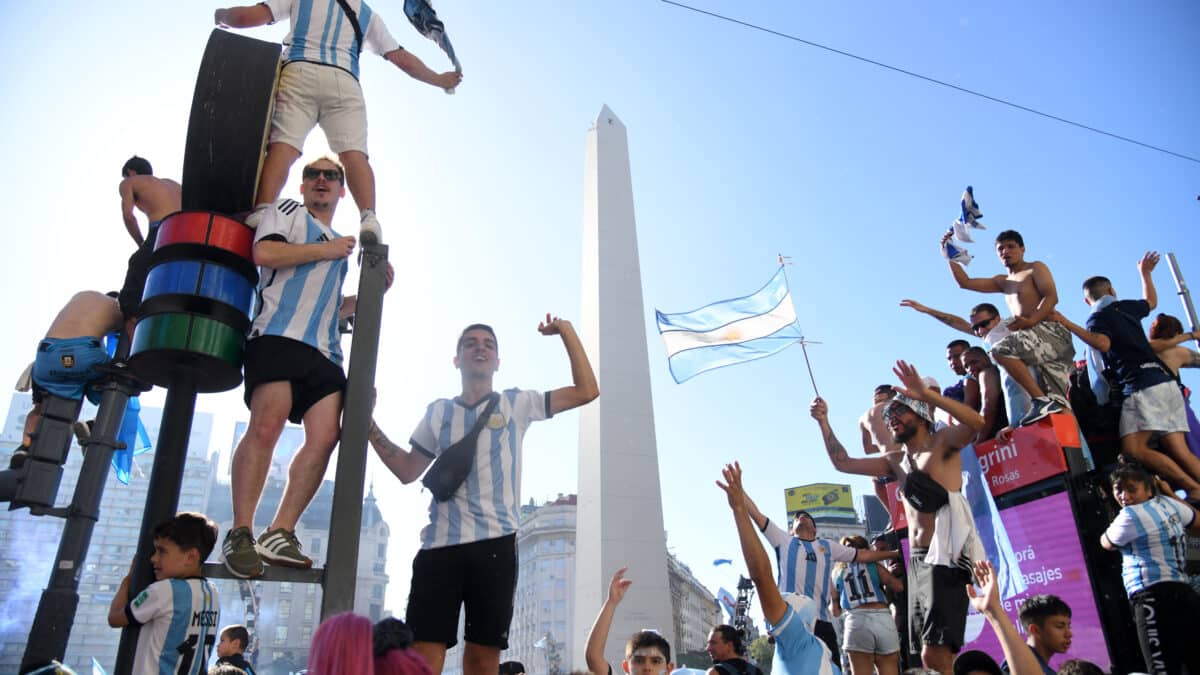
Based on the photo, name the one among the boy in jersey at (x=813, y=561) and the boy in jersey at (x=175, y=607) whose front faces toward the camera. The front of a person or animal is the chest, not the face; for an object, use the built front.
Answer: the boy in jersey at (x=813, y=561)

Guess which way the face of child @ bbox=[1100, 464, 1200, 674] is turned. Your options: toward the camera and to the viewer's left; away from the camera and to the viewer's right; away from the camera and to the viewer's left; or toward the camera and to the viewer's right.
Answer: toward the camera and to the viewer's left

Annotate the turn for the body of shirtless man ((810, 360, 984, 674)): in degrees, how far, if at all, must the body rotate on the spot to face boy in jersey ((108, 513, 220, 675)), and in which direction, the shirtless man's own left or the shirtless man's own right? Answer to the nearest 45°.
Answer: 0° — they already face them

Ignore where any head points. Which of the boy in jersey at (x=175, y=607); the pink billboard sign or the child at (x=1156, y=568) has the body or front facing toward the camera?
the pink billboard sign

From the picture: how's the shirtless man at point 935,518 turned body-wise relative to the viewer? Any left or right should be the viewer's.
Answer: facing the viewer and to the left of the viewer

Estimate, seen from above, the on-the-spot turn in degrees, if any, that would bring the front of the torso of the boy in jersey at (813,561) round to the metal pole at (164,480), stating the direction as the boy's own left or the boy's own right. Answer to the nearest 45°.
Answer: approximately 45° to the boy's own right

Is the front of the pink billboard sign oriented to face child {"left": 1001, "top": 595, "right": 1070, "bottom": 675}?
yes

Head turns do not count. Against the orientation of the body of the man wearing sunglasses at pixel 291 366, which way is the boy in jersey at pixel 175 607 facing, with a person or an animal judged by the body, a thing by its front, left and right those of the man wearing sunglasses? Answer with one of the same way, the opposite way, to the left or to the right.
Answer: the opposite way

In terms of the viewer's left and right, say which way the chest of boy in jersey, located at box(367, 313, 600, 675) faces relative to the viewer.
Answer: facing the viewer

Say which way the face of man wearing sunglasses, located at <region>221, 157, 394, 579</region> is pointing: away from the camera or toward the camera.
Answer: toward the camera

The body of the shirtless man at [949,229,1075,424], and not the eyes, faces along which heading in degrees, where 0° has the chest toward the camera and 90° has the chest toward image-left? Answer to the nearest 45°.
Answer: approximately 45°

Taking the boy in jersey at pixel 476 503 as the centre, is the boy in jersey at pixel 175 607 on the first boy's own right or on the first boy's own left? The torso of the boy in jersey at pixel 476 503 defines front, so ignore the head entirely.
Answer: on the first boy's own right

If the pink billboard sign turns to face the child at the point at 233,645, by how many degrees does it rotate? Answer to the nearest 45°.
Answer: approximately 45° to its right

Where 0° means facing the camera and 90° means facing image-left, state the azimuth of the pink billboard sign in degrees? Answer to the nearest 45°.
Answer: approximately 0°
